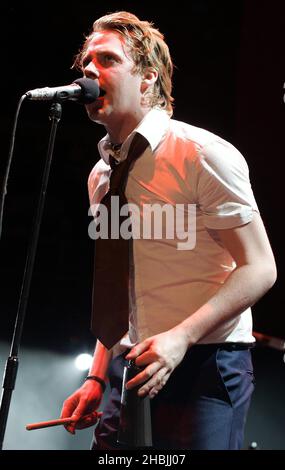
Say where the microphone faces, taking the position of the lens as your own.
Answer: facing to the right of the viewer
